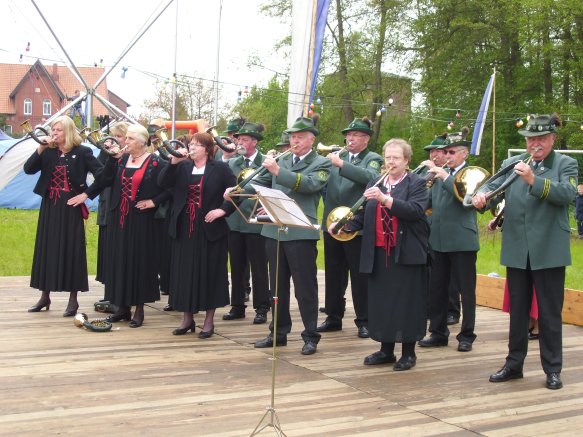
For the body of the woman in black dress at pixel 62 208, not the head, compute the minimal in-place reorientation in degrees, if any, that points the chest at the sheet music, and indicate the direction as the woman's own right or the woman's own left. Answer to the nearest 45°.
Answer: approximately 45° to the woman's own left

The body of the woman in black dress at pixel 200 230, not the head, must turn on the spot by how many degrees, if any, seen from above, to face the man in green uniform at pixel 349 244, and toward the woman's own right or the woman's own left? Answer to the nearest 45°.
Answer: approximately 135° to the woman's own left

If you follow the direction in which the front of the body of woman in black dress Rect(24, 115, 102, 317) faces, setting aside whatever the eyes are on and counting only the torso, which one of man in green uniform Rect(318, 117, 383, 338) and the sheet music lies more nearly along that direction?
the sheet music

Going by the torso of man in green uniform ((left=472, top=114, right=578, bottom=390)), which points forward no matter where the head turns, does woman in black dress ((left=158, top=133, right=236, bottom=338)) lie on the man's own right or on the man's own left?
on the man's own right

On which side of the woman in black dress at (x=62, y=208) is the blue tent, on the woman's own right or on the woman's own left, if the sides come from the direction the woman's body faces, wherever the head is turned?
on the woman's own right

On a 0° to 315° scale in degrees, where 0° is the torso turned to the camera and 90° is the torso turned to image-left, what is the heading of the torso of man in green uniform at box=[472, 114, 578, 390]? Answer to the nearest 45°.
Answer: approximately 45°

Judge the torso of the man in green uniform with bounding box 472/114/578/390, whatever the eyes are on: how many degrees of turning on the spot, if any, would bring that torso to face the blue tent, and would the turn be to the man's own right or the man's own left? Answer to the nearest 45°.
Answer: approximately 90° to the man's own right

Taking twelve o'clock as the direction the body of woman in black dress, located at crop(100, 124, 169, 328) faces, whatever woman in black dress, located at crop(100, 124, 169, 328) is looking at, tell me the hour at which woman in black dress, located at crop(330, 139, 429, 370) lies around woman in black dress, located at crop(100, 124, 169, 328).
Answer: woman in black dress, located at crop(330, 139, 429, 370) is roughly at 9 o'clock from woman in black dress, located at crop(100, 124, 169, 328).

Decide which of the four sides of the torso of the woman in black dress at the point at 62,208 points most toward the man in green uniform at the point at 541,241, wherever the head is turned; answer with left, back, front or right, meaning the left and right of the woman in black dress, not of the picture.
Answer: left

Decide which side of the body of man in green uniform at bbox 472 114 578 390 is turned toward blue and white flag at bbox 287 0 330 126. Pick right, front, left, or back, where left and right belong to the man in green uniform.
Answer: right

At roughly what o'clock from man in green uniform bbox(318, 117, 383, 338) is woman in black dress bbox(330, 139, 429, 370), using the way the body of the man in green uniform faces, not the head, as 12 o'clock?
The woman in black dress is roughly at 10 o'clock from the man in green uniform.
